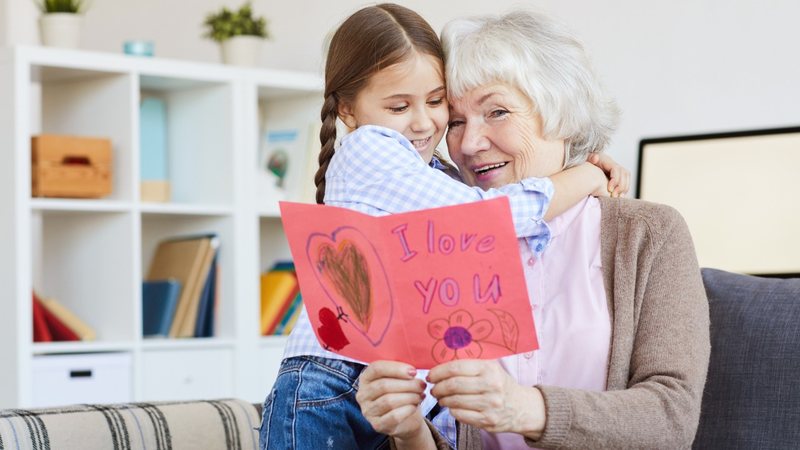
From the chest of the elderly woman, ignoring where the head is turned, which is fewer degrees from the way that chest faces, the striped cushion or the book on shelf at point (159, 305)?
the striped cushion

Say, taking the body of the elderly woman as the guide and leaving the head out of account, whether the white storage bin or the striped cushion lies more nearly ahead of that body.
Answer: the striped cushion

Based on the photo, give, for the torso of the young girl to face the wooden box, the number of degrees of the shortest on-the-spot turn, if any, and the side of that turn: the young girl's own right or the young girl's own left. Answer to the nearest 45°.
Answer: approximately 135° to the young girl's own left

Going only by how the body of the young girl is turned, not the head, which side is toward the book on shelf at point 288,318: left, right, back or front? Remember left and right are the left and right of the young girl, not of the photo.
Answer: left

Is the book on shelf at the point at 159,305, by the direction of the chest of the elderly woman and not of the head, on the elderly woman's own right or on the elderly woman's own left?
on the elderly woman's own right

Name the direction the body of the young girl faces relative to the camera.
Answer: to the viewer's right

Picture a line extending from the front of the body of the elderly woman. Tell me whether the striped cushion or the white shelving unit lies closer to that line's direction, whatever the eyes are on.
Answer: the striped cushion

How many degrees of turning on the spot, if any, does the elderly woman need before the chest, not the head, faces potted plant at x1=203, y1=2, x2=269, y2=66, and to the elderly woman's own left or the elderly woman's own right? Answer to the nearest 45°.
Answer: approximately 90° to the elderly woman's own right

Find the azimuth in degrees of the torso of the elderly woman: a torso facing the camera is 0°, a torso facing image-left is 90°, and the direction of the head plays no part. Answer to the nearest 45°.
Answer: approximately 45°

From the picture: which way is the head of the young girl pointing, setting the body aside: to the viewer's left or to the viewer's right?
to the viewer's right

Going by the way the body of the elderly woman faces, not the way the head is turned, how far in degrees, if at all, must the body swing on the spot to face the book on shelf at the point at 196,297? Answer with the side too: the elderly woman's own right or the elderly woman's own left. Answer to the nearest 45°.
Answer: approximately 90° to the elderly woman's own right
